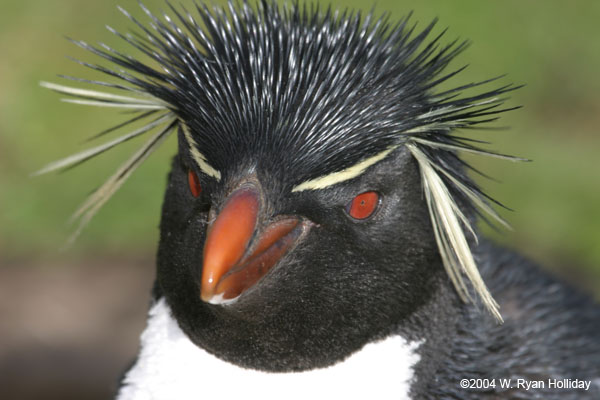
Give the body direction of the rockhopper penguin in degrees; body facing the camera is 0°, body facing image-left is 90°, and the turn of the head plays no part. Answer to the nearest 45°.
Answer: approximately 45°
